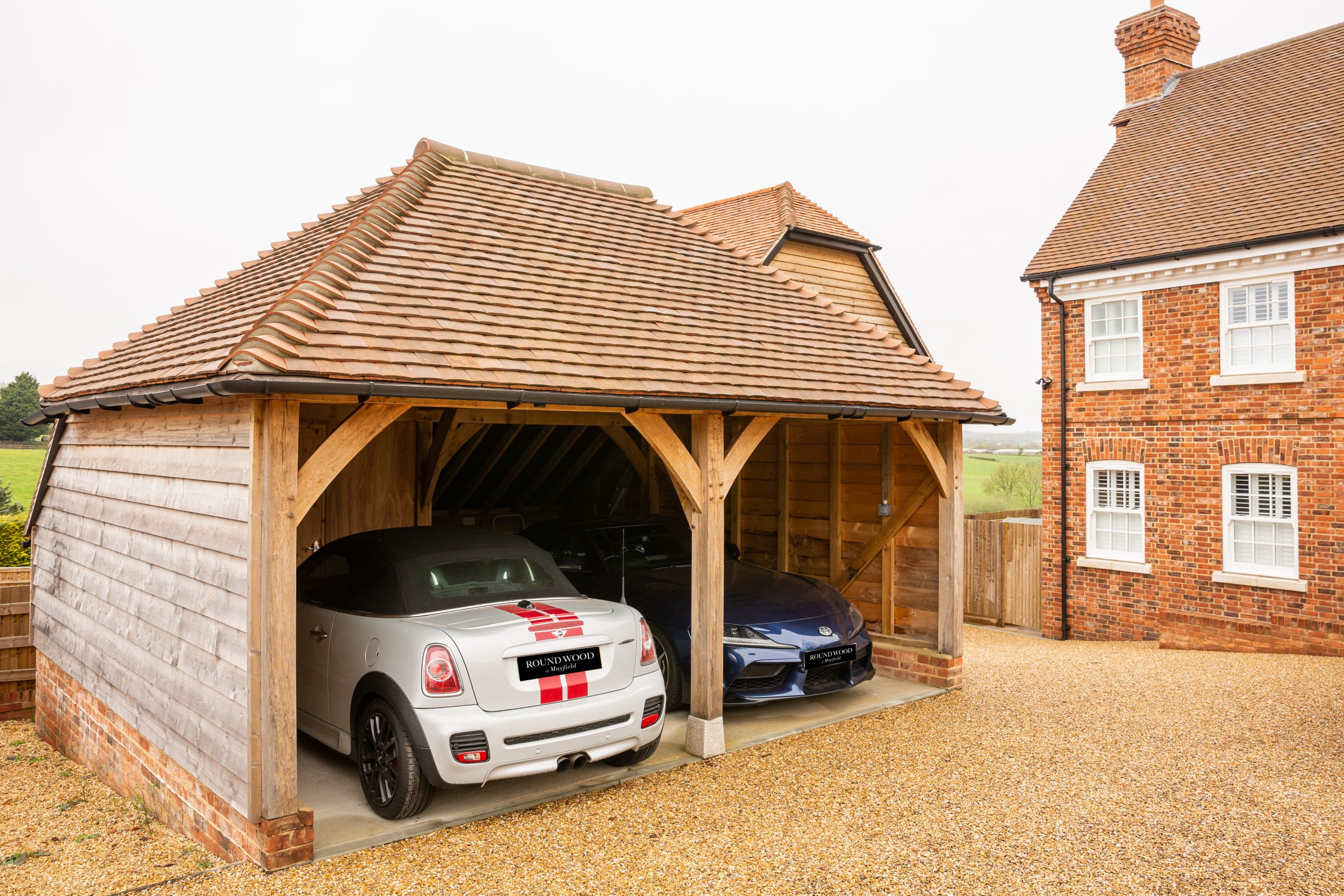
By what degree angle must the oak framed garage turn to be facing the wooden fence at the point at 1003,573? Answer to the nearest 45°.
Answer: approximately 90° to its left

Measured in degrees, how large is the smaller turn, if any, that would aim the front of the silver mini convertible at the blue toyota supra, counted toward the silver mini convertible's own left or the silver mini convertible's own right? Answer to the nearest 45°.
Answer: approximately 90° to the silver mini convertible's own right

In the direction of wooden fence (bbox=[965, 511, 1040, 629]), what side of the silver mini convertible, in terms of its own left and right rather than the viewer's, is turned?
right

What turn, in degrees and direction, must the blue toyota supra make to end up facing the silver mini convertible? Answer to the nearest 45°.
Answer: approximately 90° to its right

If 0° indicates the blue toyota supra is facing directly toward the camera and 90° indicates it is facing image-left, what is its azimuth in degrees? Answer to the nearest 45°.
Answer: approximately 315°

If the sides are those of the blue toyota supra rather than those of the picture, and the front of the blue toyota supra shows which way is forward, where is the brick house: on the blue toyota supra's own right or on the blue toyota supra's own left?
on the blue toyota supra's own left

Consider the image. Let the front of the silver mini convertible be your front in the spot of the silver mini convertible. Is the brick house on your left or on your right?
on your right

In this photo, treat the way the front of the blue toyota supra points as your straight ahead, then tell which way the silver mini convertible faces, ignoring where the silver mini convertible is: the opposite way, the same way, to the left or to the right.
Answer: the opposite way

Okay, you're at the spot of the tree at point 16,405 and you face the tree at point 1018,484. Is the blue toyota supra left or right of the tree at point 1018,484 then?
right
